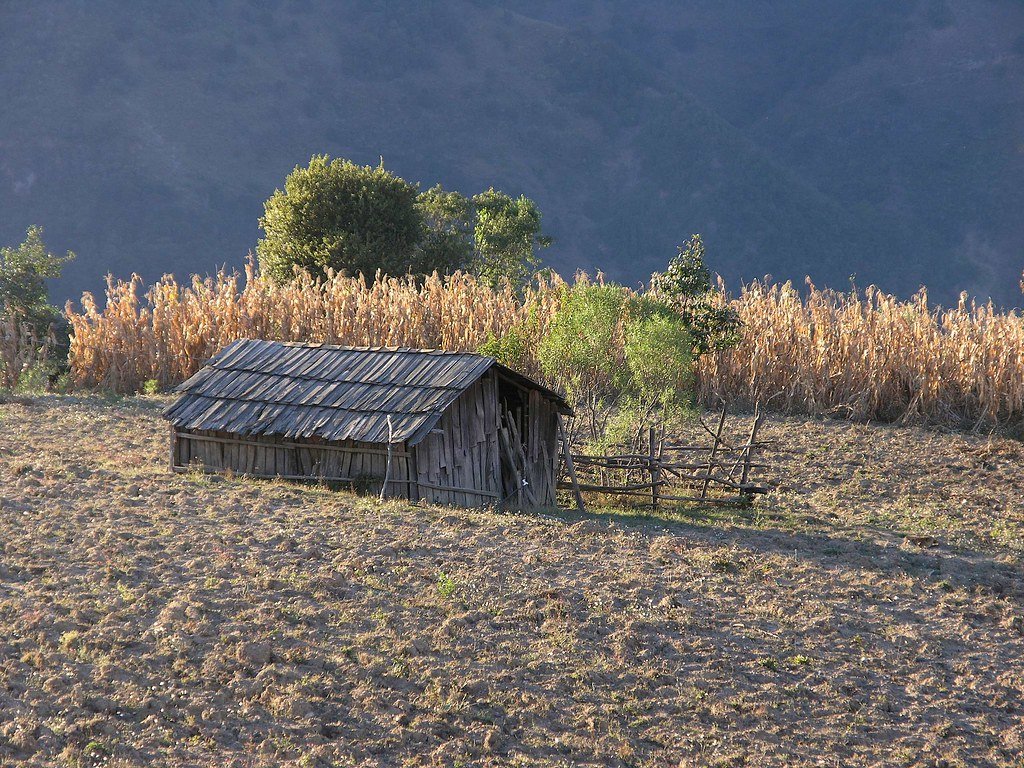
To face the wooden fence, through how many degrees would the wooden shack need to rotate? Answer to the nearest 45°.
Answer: approximately 45° to its left

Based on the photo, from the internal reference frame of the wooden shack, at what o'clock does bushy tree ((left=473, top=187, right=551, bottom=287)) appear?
The bushy tree is roughly at 8 o'clock from the wooden shack.

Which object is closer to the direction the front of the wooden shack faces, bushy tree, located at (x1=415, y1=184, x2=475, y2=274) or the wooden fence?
the wooden fence

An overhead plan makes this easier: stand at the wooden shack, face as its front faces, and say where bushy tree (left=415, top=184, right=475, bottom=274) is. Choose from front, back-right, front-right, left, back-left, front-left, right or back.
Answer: back-left

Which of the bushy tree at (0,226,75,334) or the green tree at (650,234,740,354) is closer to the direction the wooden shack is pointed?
the green tree

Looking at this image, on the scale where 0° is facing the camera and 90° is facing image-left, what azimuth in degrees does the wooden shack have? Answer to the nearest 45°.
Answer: approximately 315°

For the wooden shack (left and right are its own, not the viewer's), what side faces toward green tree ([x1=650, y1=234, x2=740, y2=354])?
left

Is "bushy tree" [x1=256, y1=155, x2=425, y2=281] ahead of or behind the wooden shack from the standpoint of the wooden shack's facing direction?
behind
